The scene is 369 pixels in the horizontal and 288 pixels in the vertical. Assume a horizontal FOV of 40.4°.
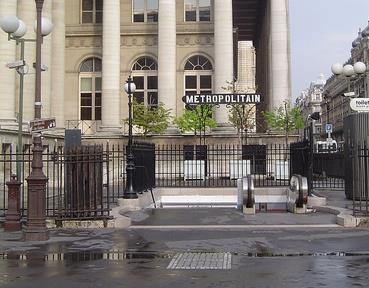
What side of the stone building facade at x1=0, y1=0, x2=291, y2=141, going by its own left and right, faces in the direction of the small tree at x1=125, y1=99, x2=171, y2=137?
front

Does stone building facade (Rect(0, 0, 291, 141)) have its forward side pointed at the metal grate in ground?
yes

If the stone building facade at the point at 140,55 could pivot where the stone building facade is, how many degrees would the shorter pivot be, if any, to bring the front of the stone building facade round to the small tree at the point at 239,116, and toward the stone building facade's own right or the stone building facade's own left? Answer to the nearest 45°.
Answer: approximately 45° to the stone building facade's own left

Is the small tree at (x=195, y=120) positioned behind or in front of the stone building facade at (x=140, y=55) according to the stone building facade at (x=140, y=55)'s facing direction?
in front

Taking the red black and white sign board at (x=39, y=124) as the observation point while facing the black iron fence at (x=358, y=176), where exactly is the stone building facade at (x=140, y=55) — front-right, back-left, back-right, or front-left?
front-left

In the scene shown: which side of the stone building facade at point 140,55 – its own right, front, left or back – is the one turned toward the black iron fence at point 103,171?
front

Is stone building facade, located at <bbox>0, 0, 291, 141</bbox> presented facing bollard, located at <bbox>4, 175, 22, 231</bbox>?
yes

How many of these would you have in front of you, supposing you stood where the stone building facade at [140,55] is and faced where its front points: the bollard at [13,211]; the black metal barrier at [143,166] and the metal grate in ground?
3

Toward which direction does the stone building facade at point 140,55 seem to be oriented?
toward the camera

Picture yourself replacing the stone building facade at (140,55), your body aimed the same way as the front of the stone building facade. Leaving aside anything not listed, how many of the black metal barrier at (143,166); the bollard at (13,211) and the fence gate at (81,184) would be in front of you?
3

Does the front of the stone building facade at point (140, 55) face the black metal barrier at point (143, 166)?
yes

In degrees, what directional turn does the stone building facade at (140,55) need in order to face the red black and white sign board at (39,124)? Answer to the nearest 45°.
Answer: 0° — it already faces it

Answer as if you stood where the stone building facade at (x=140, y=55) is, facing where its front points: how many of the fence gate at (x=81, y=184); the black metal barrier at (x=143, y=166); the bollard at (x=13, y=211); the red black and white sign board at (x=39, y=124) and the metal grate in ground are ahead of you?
5

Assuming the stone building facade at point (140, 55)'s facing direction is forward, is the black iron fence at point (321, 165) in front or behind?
in front
